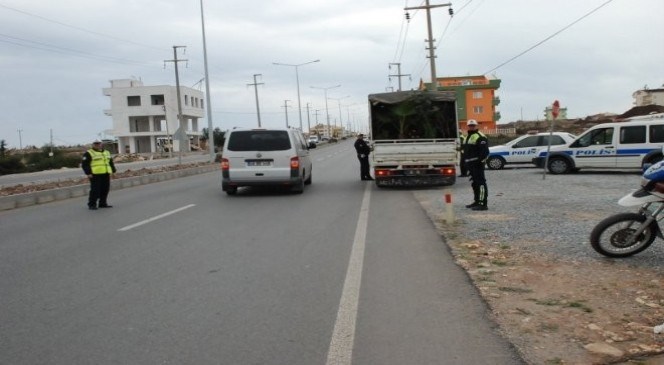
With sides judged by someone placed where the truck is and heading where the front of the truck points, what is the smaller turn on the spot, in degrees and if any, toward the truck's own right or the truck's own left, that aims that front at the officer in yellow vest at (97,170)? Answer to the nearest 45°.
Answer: approximately 135° to the truck's own left

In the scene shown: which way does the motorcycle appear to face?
to the viewer's left

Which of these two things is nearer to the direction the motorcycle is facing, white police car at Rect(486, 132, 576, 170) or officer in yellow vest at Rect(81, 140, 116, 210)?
the officer in yellow vest

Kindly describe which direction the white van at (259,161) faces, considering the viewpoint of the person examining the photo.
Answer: facing away from the viewer

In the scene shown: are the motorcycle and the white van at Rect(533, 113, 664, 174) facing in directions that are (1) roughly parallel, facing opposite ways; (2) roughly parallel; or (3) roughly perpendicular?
roughly parallel

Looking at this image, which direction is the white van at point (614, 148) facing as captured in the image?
to the viewer's left

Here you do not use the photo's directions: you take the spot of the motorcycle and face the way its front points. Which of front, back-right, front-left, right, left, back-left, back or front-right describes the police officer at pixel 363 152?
front-right

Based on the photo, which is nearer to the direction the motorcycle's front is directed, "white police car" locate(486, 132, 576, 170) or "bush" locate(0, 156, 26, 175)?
the bush

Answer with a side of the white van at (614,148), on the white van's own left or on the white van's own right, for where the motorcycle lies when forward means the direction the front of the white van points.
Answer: on the white van's own left

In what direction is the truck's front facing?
away from the camera

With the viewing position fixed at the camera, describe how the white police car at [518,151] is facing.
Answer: facing to the left of the viewer
